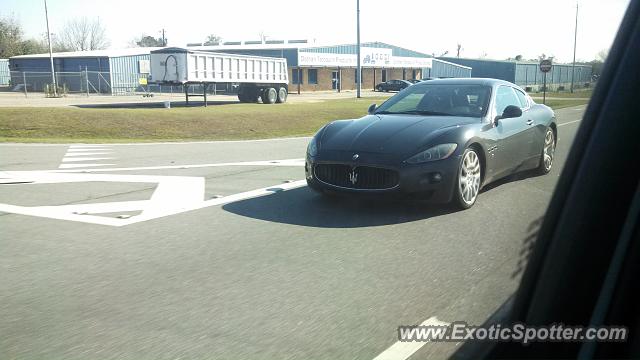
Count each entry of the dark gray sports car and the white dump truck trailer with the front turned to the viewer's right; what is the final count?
0

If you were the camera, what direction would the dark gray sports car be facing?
facing the viewer and to the left of the viewer

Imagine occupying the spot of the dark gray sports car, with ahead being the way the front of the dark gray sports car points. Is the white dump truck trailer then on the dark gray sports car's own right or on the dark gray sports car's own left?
on the dark gray sports car's own right

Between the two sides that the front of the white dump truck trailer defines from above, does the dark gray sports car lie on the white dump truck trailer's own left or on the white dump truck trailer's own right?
on the white dump truck trailer's own left
